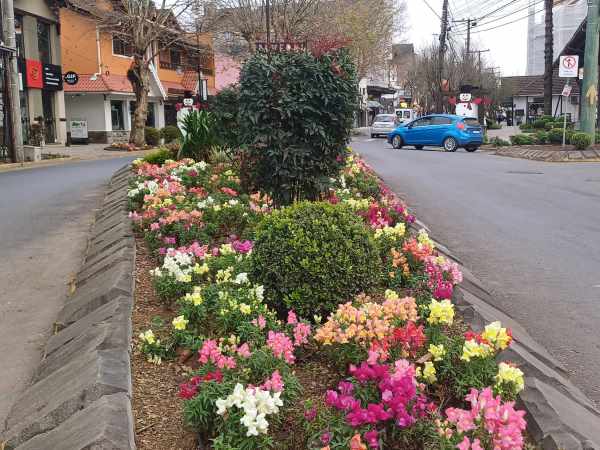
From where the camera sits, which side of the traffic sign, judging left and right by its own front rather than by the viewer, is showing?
front

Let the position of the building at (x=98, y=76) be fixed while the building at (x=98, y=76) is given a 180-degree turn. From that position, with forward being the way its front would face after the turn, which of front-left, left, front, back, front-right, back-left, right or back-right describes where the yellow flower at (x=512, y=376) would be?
back-left

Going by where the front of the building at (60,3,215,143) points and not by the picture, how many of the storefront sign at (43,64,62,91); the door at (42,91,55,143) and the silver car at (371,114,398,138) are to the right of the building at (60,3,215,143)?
2

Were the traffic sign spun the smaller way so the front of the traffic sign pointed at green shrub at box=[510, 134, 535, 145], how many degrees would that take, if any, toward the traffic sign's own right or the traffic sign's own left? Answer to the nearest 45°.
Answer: approximately 135° to the traffic sign's own right

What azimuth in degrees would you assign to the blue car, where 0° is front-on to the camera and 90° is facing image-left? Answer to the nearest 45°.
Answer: approximately 135°

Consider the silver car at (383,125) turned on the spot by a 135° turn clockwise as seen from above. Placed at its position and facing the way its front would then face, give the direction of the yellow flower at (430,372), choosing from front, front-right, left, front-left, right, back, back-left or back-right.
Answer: back

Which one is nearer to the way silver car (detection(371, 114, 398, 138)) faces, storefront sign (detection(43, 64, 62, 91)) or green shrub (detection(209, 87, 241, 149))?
the storefront sign

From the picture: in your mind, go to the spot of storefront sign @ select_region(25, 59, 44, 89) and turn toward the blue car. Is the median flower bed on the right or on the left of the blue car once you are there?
right

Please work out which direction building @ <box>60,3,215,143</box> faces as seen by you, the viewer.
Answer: facing the viewer and to the right of the viewer

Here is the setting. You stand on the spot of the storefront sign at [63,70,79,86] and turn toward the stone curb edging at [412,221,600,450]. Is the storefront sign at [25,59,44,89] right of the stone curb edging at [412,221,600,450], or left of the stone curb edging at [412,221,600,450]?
right

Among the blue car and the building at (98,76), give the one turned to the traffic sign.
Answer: the building

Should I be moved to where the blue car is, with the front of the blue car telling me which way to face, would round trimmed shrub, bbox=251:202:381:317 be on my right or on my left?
on my left

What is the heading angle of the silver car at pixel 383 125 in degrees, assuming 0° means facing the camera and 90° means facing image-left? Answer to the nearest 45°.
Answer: approximately 45°

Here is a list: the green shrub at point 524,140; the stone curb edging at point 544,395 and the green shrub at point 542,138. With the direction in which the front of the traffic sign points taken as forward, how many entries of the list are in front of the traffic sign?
1
